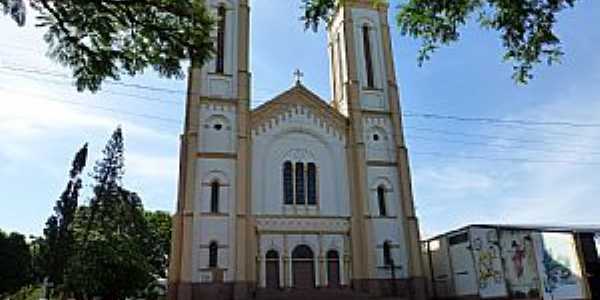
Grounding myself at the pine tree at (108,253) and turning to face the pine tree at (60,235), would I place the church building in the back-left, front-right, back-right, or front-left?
back-right

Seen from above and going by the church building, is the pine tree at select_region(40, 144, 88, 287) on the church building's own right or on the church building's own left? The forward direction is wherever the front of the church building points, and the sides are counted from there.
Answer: on the church building's own right

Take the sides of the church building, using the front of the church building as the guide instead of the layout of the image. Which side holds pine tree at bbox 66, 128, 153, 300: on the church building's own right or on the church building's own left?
on the church building's own right

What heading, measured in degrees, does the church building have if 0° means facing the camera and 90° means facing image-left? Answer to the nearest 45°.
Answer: approximately 0°
